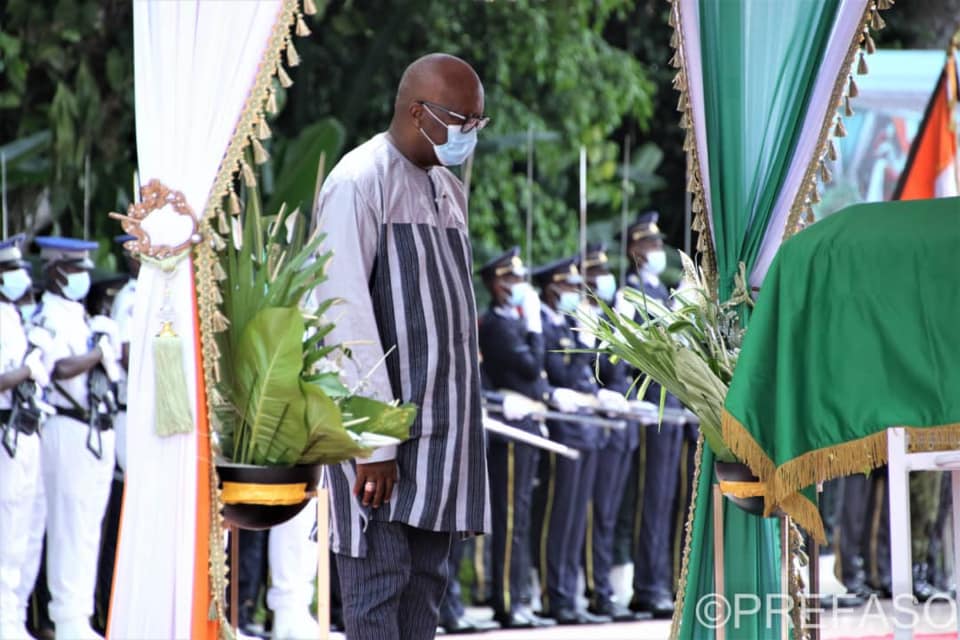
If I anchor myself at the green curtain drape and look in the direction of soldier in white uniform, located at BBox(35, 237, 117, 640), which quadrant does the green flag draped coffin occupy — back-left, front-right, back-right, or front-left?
back-left

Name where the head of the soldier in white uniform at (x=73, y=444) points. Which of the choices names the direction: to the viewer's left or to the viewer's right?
to the viewer's right

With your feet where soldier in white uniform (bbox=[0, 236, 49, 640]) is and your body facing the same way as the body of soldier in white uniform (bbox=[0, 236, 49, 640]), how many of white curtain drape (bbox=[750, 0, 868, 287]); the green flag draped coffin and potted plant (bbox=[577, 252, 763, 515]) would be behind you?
0

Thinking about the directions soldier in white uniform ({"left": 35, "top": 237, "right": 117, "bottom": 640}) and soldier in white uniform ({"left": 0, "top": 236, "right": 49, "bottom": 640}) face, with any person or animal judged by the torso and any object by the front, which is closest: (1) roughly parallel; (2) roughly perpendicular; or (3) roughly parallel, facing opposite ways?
roughly parallel

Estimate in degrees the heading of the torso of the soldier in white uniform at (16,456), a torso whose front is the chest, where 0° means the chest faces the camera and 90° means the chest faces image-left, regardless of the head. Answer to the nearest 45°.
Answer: approximately 315°

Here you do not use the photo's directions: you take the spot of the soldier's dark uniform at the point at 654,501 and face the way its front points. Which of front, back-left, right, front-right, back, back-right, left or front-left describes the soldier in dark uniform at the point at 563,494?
right

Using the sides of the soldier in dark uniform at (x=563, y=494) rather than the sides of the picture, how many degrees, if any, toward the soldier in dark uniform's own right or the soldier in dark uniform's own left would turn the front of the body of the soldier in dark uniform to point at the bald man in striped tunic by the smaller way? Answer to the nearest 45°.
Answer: approximately 45° to the soldier in dark uniform's own right

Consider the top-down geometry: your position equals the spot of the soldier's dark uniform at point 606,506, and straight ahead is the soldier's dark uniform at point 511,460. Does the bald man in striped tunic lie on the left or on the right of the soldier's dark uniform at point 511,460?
left

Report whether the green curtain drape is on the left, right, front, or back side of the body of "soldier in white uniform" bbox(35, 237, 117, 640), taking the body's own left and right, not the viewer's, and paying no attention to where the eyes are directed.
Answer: front

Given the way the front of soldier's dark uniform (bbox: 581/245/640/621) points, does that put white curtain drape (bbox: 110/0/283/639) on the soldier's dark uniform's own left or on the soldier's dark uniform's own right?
on the soldier's dark uniform's own right

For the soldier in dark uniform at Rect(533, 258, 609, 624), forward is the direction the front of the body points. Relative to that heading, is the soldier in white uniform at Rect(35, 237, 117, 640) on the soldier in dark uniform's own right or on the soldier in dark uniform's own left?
on the soldier in dark uniform's own right

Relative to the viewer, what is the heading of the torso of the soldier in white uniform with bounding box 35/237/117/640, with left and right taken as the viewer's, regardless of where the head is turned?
facing the viewer and to the right of the viewer
